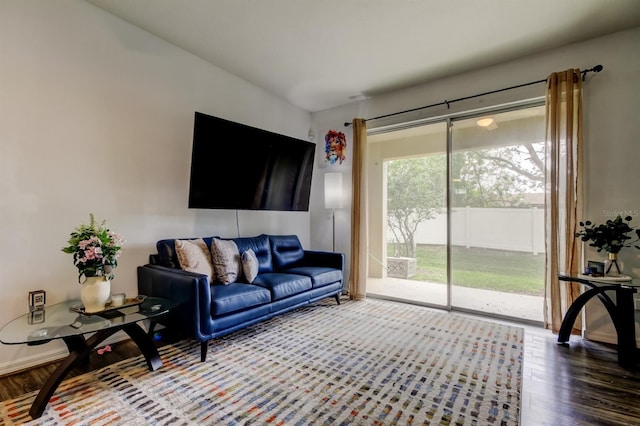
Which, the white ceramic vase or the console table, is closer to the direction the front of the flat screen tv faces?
the console table

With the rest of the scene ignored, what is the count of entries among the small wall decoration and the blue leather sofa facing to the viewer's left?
0

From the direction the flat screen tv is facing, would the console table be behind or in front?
in front

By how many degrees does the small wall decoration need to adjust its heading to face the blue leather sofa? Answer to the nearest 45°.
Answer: approximately 45° to its right

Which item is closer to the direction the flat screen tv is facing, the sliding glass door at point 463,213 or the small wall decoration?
the sliding glass door

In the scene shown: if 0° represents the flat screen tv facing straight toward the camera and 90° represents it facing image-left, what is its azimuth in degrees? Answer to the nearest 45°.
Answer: approximately 315°

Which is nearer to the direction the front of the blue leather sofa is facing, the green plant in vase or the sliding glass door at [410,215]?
the green plant in vase

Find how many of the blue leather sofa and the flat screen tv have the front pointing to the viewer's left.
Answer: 0

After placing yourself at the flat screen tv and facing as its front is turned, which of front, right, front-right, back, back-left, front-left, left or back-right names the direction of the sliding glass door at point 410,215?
front-left

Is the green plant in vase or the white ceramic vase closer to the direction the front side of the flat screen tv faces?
the green plant in vase

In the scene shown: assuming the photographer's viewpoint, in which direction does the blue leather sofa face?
facing the viewer and to the right of the viewer

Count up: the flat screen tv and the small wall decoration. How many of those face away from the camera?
0

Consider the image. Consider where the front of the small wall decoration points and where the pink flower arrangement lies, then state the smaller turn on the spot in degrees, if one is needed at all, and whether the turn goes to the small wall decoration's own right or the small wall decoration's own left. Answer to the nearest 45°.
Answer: approximately 45° to the small wall decoration's own right

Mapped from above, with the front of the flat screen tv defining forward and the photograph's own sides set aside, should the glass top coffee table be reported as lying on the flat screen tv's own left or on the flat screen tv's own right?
on the flat screen tv's own right
